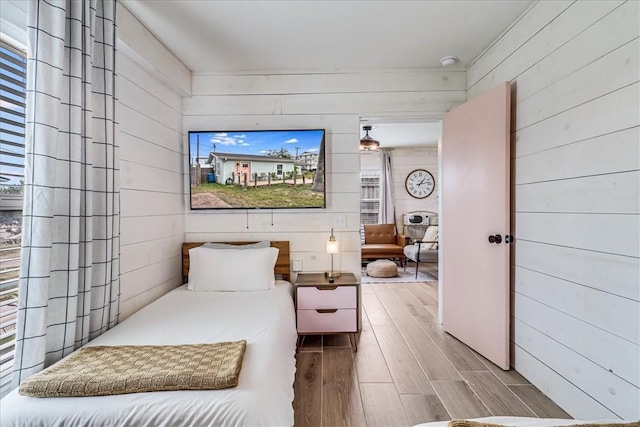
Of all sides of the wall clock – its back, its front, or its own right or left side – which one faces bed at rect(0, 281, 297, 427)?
front

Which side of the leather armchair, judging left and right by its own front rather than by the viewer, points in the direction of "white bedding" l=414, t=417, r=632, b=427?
front

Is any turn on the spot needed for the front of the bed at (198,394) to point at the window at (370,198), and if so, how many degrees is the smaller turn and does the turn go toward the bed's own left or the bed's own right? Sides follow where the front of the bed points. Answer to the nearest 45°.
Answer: approximately 135° to the bed's own left

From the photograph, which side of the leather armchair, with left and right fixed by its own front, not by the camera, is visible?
front

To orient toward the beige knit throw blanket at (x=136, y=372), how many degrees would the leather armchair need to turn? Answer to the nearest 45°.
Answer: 0° — it already faces it

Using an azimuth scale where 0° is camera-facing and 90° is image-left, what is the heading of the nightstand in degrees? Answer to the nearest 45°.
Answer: approximately 0°

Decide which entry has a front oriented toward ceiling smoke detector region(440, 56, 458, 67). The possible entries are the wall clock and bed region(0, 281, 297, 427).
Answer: the wall clock

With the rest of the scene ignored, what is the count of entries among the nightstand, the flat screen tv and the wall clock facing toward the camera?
3

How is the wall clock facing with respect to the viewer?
toward the camera

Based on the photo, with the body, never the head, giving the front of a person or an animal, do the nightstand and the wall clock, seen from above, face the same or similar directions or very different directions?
same or similar directions

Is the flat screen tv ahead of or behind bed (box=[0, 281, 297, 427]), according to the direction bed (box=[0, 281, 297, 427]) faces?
behind

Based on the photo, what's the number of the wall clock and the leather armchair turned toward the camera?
2

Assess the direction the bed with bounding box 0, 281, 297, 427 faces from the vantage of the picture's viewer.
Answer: facing the viewer
